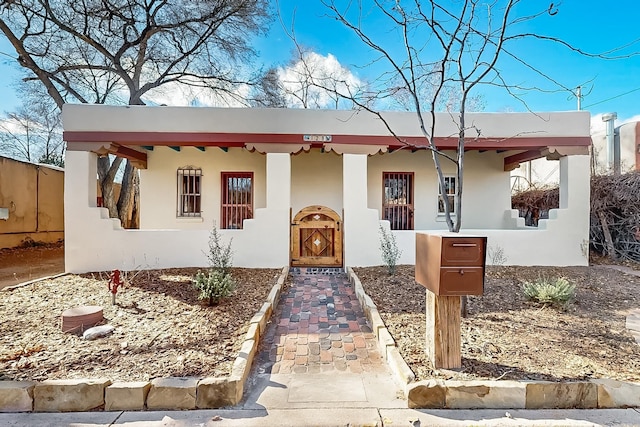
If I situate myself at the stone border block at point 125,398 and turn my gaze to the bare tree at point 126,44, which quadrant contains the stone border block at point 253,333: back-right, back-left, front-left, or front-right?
front-right

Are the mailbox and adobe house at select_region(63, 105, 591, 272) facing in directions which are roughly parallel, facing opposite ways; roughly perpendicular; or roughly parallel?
roughly parallel

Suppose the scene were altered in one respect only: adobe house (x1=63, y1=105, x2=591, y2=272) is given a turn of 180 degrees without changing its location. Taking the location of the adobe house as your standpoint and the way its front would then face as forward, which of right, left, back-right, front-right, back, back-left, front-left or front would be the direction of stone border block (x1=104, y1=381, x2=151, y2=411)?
back

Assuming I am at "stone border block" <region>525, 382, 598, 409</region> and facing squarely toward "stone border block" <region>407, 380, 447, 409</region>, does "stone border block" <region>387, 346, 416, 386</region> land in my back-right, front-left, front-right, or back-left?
front-right

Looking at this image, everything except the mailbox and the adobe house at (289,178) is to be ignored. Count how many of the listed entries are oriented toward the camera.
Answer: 2

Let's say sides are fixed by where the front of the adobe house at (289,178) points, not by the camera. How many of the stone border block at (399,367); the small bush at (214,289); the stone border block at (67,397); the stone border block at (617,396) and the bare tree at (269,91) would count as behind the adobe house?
1

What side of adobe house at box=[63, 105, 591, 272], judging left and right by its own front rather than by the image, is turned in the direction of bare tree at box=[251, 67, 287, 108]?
back

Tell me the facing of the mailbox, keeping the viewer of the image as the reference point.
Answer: facing the viewer

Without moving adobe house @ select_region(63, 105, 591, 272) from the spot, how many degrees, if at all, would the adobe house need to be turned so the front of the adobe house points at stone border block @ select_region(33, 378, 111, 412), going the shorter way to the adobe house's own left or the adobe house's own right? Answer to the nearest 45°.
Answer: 0° — it already faces it
